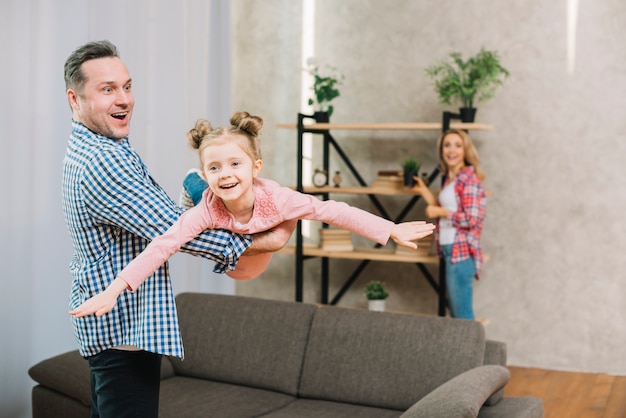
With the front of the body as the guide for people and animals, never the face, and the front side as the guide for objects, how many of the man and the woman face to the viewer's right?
1

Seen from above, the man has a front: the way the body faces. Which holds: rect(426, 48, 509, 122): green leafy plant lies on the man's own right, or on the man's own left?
on the man's own left

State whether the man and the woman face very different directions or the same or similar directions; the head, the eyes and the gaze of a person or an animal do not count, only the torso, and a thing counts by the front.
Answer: very different directions

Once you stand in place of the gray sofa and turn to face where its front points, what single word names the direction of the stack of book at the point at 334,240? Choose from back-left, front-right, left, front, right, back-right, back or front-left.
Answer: back-right

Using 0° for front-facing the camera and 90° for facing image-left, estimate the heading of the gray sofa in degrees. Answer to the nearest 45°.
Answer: approximately 45°

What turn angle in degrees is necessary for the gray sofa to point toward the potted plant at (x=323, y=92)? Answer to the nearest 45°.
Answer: approximately 135° to its right

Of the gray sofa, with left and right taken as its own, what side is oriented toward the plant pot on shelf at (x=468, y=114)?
back

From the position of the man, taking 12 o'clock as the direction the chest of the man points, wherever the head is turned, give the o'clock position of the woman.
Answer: The woman is roughly at 10 o'clock from the man.

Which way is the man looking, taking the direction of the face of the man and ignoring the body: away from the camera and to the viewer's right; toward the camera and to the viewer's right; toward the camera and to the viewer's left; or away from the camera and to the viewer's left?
toward the camera and to the viewer's right

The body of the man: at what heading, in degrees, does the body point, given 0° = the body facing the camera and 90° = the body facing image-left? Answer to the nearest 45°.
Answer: approximately 270°
